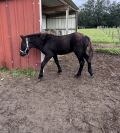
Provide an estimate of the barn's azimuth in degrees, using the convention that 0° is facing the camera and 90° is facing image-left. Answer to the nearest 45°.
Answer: approximately 315°

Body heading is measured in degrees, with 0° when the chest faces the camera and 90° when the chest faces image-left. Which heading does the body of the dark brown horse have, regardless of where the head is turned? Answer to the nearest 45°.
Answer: approximately 90°

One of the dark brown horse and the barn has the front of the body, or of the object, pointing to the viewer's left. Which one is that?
the dark brown horse

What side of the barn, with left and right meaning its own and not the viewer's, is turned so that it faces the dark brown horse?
front

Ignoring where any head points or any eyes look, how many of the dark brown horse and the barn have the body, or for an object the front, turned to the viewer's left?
1
